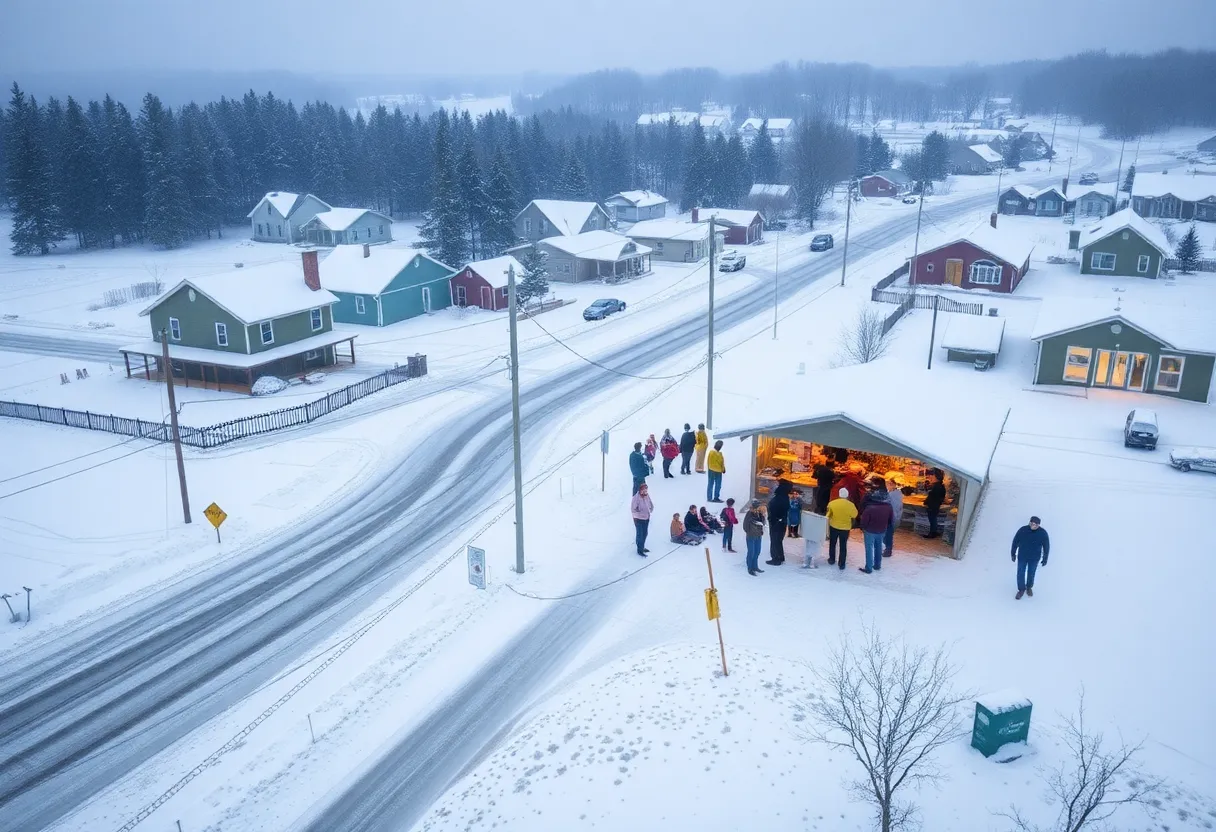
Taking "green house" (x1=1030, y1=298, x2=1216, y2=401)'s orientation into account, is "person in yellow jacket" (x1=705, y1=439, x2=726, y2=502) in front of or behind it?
in front

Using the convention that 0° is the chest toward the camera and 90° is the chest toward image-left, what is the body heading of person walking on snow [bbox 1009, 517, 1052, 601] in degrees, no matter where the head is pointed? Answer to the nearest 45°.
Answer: approximately 0°

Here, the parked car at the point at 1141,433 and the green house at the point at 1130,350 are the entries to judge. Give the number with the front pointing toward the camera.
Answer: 2

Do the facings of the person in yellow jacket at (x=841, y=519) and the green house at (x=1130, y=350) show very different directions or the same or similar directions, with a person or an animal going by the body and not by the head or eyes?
very different directions

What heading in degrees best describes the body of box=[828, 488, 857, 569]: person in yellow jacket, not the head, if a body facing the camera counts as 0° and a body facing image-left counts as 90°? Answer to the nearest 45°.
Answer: approximately 180°

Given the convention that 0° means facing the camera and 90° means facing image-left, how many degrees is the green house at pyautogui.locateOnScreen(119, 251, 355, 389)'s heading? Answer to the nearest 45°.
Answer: approximately 315°

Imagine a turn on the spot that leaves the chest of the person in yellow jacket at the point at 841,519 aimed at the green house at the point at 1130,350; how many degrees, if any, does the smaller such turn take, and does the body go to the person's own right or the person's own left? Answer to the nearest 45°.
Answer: approximately 45° to the person's own right

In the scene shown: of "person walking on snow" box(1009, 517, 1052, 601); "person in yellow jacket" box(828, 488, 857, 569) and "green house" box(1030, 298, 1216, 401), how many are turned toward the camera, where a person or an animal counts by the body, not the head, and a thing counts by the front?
2

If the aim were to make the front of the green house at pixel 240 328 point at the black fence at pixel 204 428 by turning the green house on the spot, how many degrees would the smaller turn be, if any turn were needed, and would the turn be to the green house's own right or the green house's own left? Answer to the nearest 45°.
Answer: approximately 45° to the green house's own right

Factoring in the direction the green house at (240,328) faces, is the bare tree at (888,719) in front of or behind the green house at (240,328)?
in front
